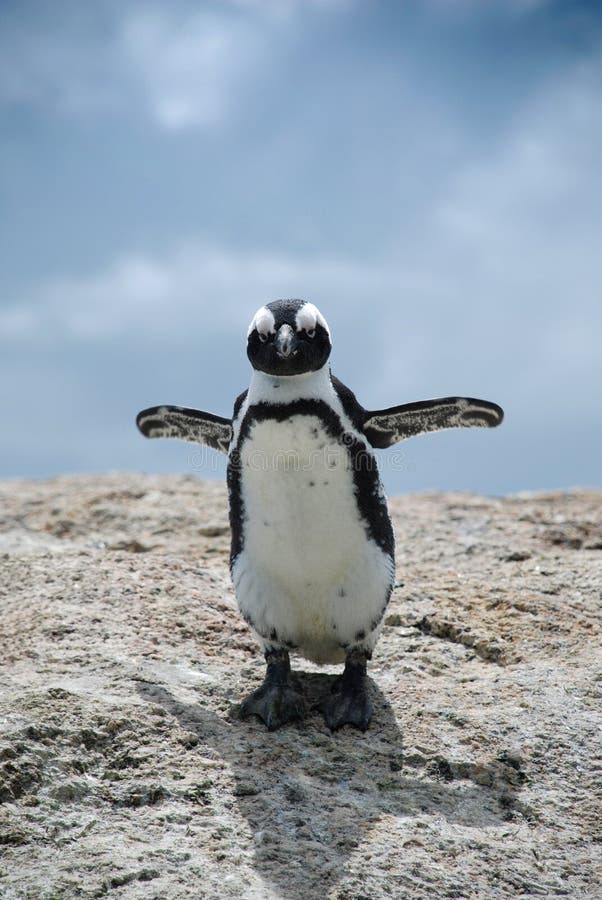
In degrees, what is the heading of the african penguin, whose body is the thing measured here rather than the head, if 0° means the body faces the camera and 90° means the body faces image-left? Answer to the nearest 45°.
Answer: approximately 0°
